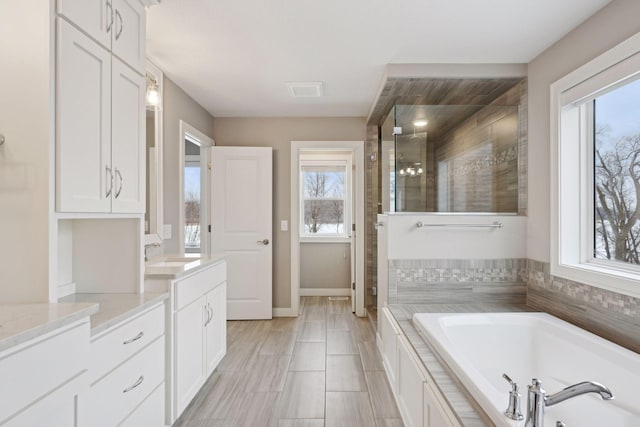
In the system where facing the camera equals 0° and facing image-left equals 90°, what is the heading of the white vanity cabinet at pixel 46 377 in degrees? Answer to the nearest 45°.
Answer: approximately 315°

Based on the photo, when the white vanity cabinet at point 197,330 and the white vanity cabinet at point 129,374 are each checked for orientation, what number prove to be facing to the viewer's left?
0

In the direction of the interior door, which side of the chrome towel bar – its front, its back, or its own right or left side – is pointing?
right

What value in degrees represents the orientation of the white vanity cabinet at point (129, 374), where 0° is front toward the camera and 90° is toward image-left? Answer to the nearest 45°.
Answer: approximately 315°

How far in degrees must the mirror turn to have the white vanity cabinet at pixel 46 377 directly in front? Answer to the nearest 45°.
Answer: approximately 45° to its right

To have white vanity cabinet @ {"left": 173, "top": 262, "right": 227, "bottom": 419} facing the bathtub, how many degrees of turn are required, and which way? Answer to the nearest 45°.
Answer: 0° — it already faces it

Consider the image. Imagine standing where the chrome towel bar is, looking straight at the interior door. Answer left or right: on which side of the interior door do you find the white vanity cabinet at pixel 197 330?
left

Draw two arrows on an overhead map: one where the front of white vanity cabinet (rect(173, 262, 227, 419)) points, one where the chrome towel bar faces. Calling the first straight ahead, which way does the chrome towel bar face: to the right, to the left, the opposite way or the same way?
to the right

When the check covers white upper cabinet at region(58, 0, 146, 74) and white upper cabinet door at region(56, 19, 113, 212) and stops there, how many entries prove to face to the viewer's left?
0

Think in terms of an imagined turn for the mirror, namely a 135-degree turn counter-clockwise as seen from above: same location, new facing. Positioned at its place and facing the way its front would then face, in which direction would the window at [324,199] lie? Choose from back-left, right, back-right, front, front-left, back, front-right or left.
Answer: front-right

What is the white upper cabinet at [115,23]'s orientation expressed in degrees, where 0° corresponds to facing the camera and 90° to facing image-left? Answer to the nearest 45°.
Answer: approximately 315°

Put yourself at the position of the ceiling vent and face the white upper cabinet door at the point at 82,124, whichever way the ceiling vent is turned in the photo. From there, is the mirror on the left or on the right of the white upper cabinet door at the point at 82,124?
right
